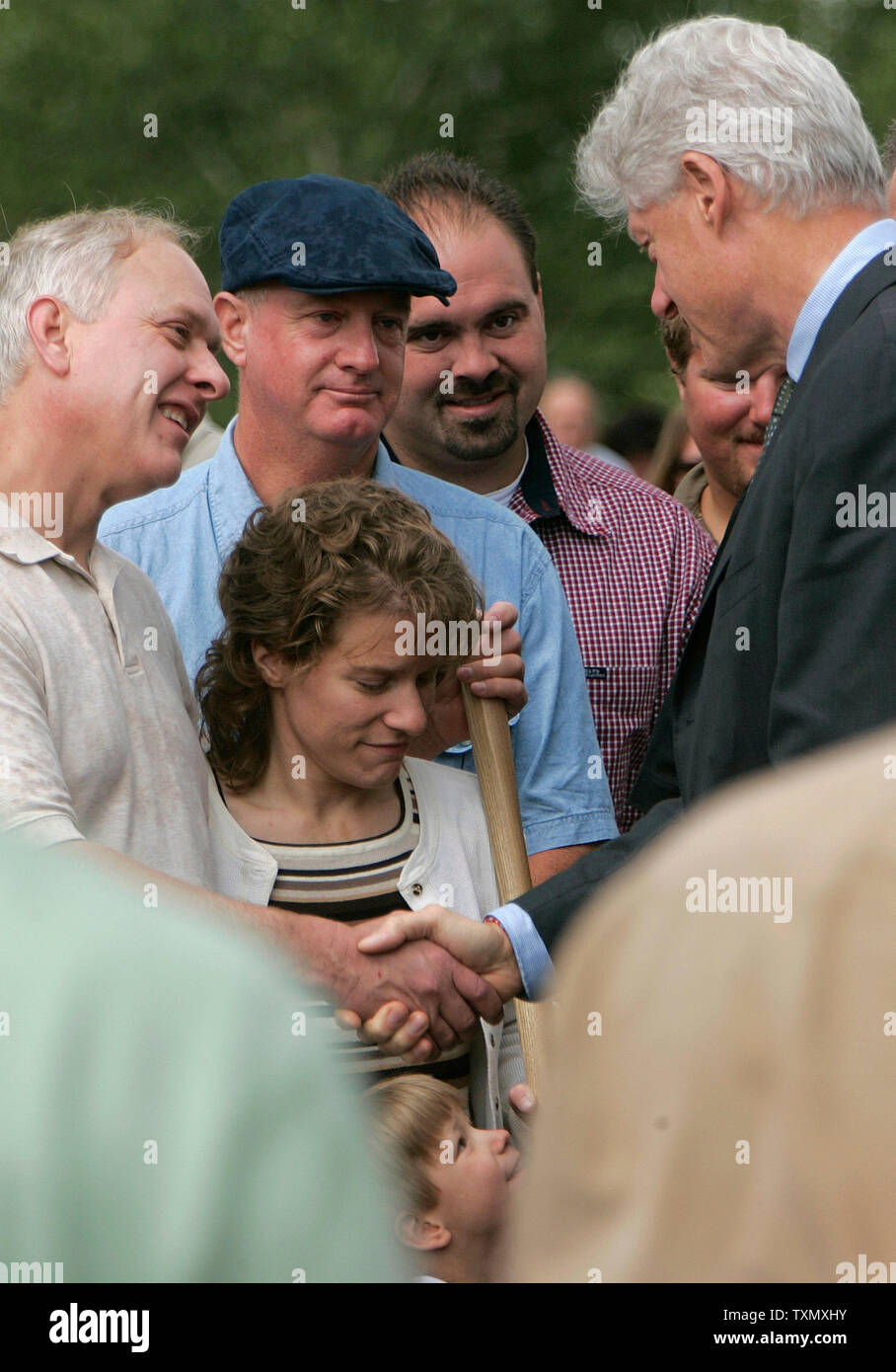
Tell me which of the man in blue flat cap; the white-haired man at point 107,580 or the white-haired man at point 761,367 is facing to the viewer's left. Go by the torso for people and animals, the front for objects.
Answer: the white-haired man at point 761,367

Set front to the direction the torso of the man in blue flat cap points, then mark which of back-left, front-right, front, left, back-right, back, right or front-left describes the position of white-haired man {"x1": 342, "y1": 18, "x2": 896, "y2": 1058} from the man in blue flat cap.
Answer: front

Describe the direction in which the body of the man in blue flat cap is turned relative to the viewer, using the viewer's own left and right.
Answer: facing the viewer and to the right of the viewer

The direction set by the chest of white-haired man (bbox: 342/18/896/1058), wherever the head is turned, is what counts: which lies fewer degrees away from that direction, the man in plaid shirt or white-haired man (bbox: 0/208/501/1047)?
the white-haired man

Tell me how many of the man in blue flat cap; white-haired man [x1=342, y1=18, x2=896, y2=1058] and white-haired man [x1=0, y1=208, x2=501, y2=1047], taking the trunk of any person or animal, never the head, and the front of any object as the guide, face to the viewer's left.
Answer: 1

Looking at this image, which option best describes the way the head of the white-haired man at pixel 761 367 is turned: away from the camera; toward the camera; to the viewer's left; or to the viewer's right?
to the viewer's left

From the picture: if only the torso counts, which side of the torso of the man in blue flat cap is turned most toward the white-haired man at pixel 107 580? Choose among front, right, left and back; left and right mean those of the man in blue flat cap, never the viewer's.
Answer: right

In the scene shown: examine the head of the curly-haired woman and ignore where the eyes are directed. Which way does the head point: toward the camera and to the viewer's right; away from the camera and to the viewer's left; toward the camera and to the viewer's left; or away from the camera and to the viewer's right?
toward the camera and to the viewer's right

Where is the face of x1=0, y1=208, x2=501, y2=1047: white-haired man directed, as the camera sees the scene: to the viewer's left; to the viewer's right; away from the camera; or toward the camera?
to the viewer's right

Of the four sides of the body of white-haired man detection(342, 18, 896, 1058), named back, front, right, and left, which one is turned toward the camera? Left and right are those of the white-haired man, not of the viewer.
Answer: left

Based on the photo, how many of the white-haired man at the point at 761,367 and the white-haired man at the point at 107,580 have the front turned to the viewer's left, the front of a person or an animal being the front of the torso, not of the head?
1

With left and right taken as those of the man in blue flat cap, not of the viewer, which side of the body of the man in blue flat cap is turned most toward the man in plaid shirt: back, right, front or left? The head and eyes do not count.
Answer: left

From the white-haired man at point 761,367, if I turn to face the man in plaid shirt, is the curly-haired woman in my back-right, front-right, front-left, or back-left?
front-left
